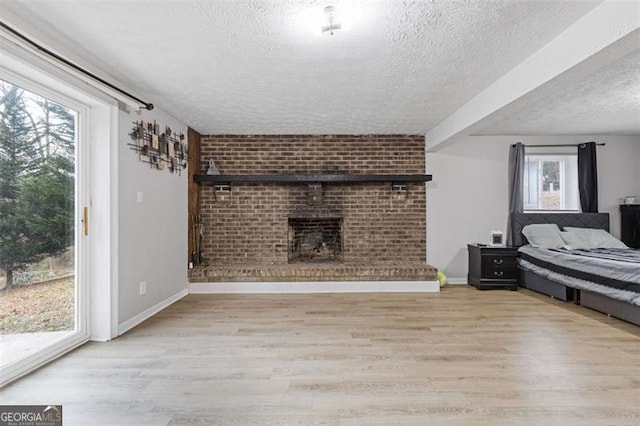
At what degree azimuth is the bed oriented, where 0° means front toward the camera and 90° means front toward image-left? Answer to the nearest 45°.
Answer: approximately 315°

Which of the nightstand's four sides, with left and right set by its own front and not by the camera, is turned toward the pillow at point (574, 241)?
left

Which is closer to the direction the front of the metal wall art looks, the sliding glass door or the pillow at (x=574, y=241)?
the pillow

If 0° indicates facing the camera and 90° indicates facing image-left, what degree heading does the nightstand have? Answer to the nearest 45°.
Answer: approximately 315°

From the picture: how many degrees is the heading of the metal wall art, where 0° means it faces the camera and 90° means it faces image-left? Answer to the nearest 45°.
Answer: approximately 315°

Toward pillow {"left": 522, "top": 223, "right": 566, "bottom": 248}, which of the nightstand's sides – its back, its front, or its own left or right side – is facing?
left

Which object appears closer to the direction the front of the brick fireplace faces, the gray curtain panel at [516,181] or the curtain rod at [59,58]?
the curtain rod

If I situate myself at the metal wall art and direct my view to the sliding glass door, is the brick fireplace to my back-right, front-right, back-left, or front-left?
back-left

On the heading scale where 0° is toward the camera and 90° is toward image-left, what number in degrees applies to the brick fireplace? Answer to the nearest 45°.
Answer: approximately 0°

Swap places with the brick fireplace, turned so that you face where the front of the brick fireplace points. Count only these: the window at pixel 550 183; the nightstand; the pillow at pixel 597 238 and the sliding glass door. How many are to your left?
3

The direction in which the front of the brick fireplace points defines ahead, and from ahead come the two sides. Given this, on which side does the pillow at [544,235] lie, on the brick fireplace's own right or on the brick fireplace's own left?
on the brick fireplace's own left
